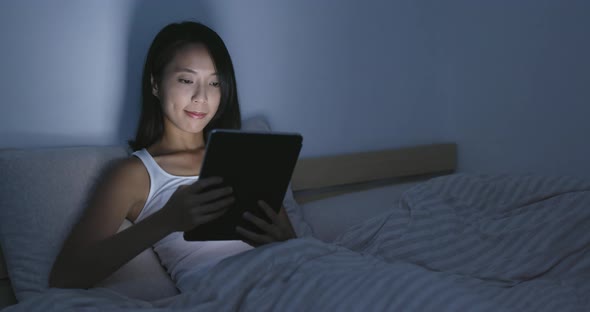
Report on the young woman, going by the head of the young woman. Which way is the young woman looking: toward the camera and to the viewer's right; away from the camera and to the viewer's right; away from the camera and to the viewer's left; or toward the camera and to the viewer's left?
toward the camera and to the viewer's right

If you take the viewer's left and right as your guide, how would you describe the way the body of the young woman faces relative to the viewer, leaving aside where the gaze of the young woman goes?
facing the viewer and to the right of the viewer
